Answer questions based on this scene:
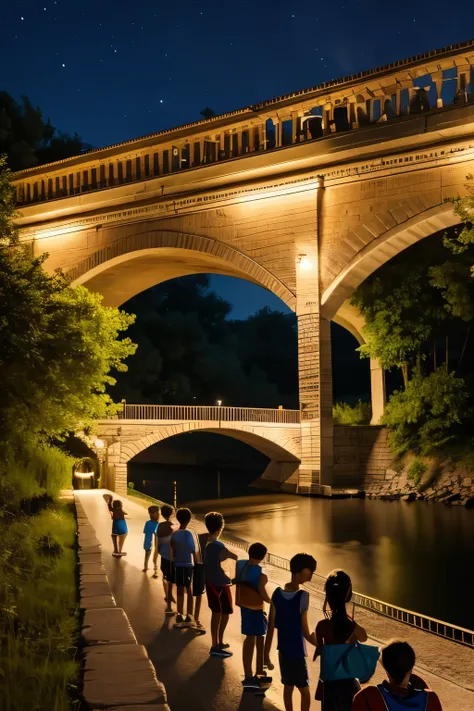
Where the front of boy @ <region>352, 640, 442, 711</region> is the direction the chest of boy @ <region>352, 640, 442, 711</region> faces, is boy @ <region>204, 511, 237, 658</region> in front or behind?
in front

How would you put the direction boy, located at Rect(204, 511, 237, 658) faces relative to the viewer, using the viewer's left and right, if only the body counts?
facing away from the viewer and to the right of the viewer

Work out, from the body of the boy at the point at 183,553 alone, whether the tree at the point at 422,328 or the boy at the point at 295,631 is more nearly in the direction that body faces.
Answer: the tree

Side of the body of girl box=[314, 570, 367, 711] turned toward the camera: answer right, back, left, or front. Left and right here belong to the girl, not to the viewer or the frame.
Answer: back

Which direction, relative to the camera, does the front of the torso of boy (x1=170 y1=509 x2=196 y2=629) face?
away from the camera

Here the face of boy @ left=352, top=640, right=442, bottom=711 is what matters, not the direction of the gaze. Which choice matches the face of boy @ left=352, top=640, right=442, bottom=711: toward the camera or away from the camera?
away from the camera

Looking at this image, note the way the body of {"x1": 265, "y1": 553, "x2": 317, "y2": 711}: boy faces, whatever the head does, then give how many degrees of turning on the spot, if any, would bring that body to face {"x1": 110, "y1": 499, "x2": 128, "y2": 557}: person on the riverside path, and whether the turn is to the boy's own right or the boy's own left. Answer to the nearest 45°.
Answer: approximately 45° to the boy's own left

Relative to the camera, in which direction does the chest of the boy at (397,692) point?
away from the camera

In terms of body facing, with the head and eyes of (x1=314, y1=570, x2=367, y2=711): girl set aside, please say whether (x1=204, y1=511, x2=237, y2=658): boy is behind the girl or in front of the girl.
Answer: in front

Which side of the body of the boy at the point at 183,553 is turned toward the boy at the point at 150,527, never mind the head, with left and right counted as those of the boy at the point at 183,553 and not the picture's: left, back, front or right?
front

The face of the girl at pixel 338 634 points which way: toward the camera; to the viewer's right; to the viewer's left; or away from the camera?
away from the camera

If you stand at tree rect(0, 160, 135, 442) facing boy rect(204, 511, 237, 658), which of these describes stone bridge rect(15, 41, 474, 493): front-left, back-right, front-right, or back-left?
back-left

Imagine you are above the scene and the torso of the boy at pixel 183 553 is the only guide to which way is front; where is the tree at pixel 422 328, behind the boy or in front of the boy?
in front

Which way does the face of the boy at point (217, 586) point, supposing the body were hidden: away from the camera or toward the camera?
away from the camera

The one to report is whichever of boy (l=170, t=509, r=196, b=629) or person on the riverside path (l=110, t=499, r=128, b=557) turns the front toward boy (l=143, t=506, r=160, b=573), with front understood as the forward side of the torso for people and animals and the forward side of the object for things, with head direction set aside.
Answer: boy (l=170, t=509, r=196, b=629)
